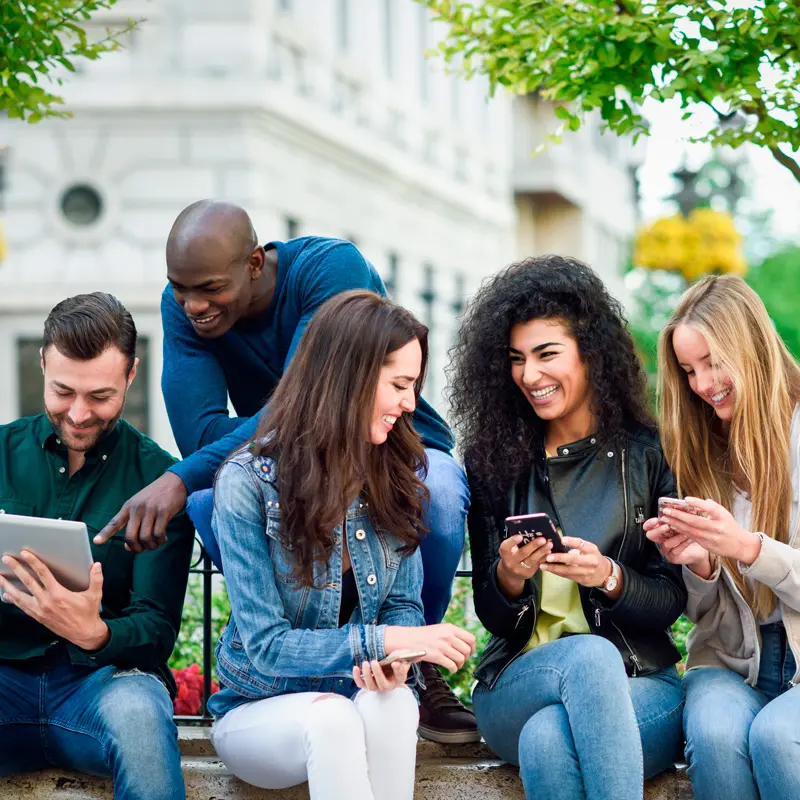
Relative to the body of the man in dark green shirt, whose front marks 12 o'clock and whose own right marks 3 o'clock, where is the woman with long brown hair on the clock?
The woman with long brown hair is roughly at 10 o'clock from the man in dark green shirt.

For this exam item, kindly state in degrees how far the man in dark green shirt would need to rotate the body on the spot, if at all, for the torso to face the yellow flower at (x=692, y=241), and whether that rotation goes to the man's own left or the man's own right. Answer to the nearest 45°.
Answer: approximately 135° to the man's own left

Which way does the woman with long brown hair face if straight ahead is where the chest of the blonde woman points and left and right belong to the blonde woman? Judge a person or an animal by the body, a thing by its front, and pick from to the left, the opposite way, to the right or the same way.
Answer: to the left

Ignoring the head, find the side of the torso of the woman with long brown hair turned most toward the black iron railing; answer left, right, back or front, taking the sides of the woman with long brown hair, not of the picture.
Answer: back

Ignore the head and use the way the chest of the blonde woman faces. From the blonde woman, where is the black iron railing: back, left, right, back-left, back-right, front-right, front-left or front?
front-right

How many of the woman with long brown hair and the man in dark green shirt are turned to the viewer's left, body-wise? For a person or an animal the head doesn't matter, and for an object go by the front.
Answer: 0

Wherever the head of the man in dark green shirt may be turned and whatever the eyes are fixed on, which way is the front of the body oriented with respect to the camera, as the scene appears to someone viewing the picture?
toward the camera

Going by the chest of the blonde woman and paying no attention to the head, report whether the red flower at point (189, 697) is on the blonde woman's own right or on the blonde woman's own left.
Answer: on the blonde woman's own right

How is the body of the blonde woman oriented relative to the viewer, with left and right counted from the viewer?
facing the viewer and to the left of the viewer

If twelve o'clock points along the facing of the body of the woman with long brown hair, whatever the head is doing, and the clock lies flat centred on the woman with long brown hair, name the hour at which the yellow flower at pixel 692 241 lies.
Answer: The yellow flower is roughly at 8 o'clock from the woman with long brown hair.

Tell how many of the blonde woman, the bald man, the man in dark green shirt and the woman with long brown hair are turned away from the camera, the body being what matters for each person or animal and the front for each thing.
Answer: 0

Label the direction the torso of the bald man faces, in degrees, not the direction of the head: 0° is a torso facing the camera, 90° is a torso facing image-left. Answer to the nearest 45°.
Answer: approximately 45°

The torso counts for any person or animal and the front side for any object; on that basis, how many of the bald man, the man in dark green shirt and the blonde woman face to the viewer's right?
0

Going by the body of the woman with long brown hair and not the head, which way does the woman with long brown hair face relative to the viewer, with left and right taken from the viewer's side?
facing the viewer and to the right of the viewer

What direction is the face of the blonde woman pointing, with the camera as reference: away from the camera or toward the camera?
toward the camera
